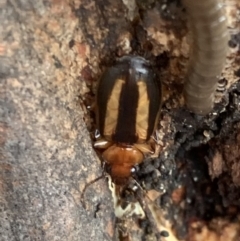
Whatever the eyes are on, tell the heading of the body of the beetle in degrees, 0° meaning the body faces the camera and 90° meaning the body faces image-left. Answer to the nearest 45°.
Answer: approximately 0°
